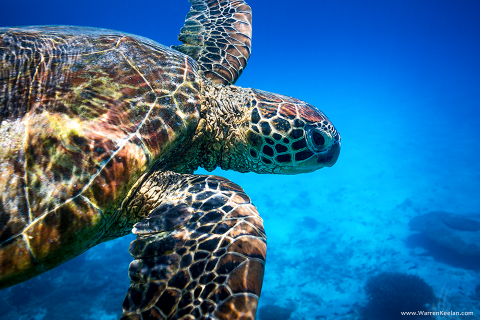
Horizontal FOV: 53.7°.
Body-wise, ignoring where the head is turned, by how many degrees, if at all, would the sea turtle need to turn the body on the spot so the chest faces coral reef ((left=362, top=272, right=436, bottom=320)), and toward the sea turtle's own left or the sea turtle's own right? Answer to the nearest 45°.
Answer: approximately 45° to the sea turtle's own left

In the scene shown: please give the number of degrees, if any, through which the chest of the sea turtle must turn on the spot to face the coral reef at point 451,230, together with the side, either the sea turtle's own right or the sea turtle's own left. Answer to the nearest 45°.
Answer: approximately 45° to the sea turtle's own left

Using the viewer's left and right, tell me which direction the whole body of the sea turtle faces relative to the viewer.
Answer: facing to the right of the viewer
